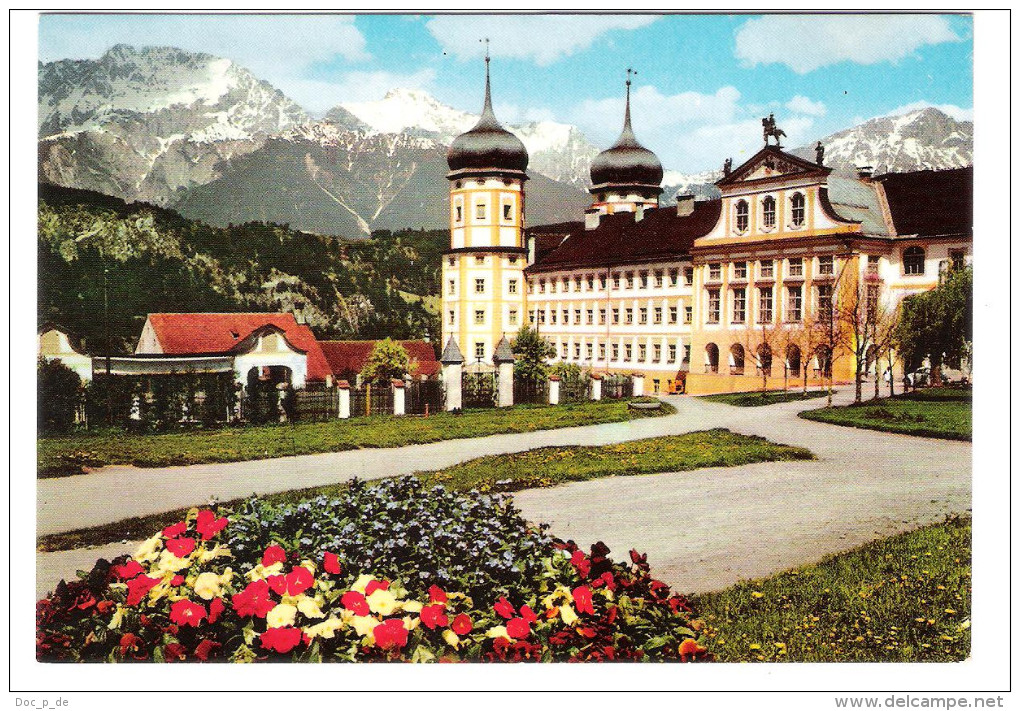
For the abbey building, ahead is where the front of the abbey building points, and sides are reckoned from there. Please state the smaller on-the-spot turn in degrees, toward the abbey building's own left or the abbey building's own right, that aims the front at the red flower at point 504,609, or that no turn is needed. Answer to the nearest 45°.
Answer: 0° — it already faces it

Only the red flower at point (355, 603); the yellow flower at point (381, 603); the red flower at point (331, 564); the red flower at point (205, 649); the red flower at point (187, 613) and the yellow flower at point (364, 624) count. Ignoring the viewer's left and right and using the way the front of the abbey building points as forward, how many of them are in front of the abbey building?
6

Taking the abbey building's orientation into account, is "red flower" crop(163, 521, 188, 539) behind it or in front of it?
in front

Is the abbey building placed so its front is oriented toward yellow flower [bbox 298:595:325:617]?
yes

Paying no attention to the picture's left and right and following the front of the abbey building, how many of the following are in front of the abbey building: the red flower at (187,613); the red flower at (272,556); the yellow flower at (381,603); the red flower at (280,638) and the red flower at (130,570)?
5

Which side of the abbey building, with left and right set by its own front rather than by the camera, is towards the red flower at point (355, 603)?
front

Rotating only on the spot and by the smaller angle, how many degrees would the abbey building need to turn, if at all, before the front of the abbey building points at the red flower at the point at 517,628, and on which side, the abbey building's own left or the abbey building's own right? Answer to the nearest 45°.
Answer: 0° — it already faces it

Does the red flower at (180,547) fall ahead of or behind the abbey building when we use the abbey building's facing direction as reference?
ahead

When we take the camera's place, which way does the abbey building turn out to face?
facing the viewer and to the left of the viewer

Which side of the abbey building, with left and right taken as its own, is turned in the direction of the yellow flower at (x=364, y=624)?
front

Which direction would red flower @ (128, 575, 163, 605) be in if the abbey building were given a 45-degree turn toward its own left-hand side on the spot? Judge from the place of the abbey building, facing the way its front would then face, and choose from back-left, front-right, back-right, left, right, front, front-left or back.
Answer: front-right

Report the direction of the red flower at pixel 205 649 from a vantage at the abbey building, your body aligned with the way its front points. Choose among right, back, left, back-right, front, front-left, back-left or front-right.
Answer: front

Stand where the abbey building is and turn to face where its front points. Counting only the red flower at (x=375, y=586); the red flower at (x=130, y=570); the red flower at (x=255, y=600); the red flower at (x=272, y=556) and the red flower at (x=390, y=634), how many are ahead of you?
5

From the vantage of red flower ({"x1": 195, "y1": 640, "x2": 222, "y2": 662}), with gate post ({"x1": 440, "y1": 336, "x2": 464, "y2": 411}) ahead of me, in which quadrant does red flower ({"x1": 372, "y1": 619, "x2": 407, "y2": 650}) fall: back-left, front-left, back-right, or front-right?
front-right

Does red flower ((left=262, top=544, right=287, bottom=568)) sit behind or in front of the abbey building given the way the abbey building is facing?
in front

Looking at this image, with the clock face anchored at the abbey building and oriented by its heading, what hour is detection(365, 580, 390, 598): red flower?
The red flower is roughly at 12 o'clock from the abbey building.
